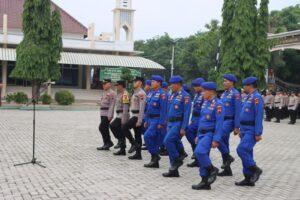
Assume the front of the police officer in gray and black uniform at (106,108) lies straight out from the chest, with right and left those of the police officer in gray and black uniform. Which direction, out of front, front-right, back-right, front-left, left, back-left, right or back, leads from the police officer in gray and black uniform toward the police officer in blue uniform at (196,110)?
left

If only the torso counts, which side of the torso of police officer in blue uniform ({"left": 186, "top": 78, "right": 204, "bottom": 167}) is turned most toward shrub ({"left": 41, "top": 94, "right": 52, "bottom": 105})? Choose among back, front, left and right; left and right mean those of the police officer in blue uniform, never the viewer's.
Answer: right

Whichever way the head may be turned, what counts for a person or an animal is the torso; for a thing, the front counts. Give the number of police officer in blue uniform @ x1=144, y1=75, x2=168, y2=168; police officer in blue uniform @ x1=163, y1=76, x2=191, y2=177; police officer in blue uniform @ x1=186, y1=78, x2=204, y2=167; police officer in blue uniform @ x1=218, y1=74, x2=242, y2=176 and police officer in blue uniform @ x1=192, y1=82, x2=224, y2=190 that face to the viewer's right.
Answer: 0

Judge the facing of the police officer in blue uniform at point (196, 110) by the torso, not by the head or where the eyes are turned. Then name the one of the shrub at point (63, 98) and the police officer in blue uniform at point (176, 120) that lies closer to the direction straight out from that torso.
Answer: the police officer in blue uniform

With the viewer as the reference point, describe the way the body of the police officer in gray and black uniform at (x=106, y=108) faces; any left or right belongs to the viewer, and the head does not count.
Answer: facing the viewer and to the left of the viewer

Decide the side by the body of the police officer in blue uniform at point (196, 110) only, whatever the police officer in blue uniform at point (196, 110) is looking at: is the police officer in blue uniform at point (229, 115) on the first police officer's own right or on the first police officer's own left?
on the first police officer's own left

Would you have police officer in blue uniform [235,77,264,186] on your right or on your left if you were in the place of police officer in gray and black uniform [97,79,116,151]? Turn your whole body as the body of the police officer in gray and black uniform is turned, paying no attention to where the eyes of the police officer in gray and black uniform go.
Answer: on your left

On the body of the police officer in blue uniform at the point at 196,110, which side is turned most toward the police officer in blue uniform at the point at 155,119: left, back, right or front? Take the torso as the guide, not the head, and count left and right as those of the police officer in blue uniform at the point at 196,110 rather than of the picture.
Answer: front

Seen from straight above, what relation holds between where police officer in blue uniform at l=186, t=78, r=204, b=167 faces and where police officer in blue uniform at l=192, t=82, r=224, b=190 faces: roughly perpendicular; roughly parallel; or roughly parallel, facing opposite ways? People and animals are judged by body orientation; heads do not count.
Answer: roughly parallel
